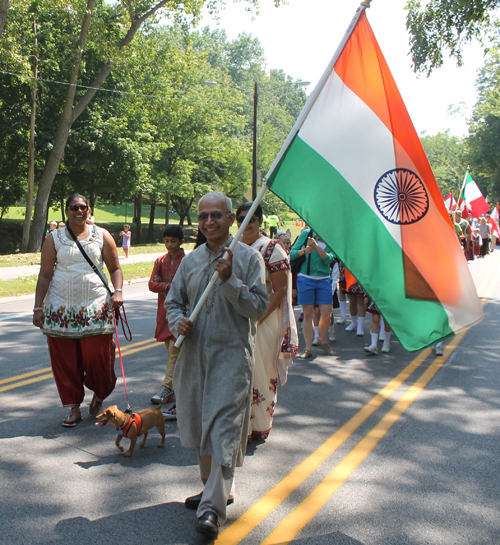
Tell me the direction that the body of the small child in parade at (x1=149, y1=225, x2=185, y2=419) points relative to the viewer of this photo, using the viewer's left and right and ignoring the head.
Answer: facing the viewer and to the left of the viewer

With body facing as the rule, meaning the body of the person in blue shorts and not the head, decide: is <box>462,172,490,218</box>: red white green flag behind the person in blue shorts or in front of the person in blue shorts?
behind

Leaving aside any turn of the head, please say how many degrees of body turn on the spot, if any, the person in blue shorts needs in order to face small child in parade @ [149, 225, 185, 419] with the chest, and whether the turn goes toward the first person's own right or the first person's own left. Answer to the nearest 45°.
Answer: approximately 45° to the first person's own right

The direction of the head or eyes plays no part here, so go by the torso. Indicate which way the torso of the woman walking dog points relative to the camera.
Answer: toward the camera

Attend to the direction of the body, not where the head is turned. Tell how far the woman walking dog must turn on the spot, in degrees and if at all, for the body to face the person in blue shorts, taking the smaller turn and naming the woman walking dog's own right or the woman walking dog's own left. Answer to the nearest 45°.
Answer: approximately 135° to the woman walking dog's own left

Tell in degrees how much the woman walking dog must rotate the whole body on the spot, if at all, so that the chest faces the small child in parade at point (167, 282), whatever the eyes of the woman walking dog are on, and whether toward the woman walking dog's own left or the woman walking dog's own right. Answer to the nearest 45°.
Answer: approximately 135° to the woman walking dog's own left

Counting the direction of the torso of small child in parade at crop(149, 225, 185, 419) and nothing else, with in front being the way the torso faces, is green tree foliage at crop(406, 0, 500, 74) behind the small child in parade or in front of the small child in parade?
behind

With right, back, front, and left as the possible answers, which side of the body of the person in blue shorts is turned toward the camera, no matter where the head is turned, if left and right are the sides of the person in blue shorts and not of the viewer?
front

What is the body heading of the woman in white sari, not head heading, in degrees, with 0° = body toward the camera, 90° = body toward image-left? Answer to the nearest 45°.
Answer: approximately 45°

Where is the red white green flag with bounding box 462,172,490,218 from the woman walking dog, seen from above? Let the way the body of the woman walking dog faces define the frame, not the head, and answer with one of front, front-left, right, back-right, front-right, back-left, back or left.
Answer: back-left

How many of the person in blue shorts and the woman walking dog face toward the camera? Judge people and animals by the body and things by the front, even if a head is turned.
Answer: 2
